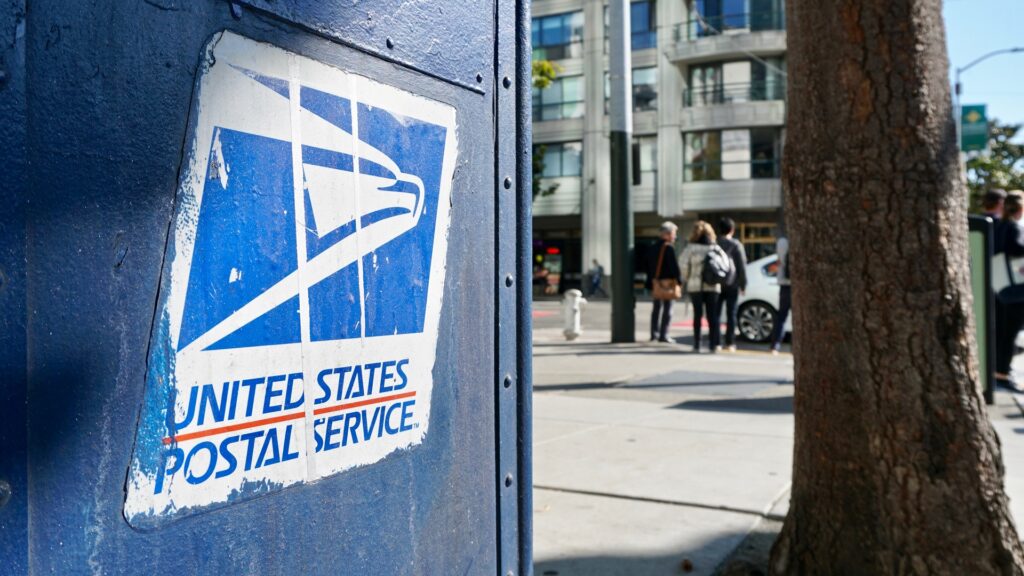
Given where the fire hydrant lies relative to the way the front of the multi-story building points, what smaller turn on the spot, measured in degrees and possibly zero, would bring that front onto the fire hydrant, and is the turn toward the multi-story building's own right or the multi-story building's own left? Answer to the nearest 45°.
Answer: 0° — it already faces it

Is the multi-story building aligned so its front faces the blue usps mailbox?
yes

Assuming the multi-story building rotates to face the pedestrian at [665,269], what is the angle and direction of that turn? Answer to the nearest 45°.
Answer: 0° — it already faces them

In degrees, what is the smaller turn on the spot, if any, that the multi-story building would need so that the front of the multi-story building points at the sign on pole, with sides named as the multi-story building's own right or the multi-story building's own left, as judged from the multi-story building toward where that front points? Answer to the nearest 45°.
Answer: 0° — it already faces it
